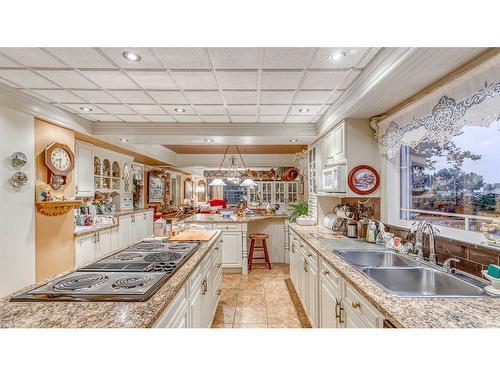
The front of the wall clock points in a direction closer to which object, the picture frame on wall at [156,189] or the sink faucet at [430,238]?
the sink faucet

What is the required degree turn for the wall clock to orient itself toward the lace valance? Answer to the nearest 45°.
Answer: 0° — it already faces it

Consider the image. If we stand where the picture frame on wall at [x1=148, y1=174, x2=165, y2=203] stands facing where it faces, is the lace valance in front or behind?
in front

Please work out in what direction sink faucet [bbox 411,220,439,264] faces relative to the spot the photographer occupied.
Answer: facing to the left of the viewer

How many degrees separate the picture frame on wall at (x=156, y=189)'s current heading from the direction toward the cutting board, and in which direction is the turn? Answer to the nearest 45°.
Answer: approximately 45° to its right

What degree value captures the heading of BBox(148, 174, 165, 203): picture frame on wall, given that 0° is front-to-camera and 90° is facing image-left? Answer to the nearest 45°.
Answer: approximately 315°

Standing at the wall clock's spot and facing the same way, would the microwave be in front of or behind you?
in front

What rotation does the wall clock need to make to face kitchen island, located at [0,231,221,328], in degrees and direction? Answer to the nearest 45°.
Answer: approximately 45° to its right

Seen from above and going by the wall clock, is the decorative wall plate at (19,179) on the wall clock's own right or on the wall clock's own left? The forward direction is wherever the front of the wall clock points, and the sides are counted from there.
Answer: on the wall clock's own right

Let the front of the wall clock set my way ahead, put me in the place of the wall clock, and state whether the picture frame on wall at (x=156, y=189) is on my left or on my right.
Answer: on my left
